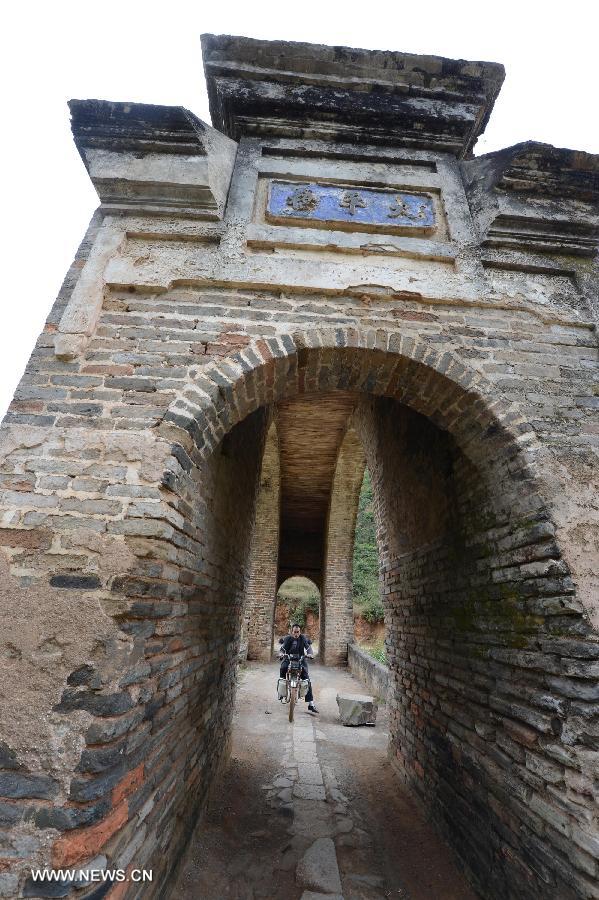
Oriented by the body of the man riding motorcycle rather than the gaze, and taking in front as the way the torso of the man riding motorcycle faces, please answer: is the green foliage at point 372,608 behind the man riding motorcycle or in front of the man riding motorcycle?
behind

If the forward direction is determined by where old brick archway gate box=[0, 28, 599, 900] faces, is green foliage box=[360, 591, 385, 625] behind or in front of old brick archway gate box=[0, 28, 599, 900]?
behind

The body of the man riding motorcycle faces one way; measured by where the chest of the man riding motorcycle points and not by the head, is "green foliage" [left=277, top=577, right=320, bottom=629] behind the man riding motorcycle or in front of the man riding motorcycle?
behind

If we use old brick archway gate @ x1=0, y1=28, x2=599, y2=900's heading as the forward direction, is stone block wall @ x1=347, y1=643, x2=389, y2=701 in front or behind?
behind

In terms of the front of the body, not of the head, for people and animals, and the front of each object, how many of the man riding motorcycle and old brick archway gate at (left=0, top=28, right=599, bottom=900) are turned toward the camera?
2

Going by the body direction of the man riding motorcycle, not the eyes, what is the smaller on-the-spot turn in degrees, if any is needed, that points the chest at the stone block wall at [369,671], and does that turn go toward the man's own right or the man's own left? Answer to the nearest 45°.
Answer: approximately 135° to the man's own left

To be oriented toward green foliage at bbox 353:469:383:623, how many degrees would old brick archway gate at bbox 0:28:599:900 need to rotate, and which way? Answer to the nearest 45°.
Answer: approximately 180°

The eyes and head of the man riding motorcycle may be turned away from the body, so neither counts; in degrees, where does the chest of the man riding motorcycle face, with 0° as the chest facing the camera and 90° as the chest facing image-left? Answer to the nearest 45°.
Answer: approximately 0°
